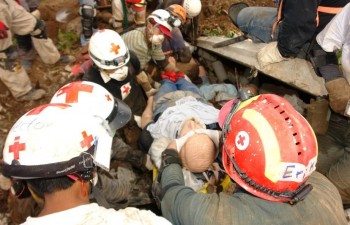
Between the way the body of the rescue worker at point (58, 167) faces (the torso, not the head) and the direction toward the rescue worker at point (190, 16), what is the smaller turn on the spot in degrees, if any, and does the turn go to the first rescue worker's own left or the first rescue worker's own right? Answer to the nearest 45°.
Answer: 0° — they already face them

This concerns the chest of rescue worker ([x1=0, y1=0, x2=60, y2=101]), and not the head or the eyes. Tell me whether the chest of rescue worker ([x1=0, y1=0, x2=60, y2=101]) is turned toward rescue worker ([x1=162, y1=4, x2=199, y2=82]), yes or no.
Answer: yes

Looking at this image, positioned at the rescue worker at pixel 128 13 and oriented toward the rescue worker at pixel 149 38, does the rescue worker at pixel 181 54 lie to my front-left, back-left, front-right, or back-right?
front-left

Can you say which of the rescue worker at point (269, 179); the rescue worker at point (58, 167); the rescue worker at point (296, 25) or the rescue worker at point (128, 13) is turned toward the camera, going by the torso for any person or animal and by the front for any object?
the rescue worker at point (128, 13)

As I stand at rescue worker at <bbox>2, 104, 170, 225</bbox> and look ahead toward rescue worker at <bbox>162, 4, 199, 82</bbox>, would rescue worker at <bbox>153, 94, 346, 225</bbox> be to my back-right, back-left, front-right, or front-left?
front-right

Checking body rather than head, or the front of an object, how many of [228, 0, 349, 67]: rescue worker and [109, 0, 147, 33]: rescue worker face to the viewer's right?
0

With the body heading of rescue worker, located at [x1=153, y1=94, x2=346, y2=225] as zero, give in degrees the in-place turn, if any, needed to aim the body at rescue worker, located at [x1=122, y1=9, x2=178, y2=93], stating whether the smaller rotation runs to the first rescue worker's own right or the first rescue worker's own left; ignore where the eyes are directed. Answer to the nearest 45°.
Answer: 0° — they already face them

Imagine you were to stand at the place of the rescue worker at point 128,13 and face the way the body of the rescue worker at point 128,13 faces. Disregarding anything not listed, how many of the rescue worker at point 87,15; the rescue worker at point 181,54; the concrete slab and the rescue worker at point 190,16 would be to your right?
1

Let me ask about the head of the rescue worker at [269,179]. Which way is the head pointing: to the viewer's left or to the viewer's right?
to the viewer's left

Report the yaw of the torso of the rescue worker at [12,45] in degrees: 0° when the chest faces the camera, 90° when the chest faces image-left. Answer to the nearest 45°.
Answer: approximately 270°

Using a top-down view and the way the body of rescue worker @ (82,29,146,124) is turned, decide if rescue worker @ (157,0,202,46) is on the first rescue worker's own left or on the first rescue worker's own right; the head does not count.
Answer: on the first rescue worker's own left

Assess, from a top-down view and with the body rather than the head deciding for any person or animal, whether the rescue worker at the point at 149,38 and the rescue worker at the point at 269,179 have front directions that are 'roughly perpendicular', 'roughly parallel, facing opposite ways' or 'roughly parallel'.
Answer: roughly parallel, facing opposite ways

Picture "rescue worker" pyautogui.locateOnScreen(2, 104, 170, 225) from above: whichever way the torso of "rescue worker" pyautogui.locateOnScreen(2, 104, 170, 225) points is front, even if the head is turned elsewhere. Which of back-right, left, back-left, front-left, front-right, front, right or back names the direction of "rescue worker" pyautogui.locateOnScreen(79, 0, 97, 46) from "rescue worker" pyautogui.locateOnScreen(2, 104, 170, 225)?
front-left

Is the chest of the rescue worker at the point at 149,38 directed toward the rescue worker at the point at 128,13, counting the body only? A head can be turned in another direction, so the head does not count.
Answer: no

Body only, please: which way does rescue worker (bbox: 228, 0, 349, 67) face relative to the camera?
to the viewer's left
